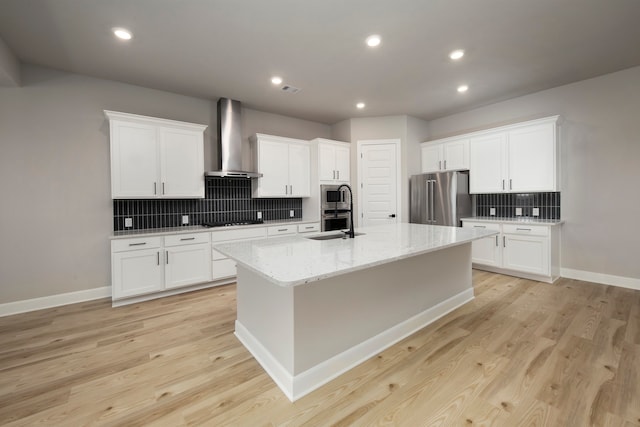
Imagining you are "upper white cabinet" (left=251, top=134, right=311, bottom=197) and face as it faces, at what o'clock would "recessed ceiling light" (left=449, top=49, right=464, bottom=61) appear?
The recessed ceiling light is roughly at 12 o'clock from the upper white cabinet.

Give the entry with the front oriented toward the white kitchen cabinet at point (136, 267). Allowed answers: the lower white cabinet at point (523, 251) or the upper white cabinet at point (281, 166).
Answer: the lower white cabinet

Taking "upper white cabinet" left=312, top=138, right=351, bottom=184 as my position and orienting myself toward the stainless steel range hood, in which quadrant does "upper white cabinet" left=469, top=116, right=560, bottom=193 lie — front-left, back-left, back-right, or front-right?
back-left

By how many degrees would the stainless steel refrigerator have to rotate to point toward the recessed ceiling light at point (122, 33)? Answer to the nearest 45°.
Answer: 0° — it already faces it

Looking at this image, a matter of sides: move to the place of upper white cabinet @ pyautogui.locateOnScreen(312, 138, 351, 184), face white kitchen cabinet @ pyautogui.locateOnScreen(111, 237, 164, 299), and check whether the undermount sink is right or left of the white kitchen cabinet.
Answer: left

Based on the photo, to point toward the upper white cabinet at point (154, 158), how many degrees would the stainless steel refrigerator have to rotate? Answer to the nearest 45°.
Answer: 0° — it already faces it

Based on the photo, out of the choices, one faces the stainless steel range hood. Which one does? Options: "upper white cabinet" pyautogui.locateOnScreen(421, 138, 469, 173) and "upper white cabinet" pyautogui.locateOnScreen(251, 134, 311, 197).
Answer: "upper white cabinet" pyautogui.locateOnScreen(421, 138, 469, 173)
